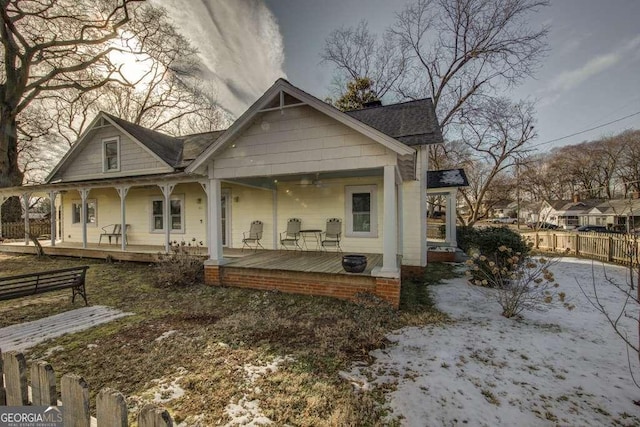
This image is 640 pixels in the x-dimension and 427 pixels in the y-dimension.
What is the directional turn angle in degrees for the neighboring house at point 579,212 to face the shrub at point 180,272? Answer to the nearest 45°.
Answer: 0° — it already faces it

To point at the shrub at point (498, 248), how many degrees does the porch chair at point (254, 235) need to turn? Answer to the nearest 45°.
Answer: approximately 90° to its left

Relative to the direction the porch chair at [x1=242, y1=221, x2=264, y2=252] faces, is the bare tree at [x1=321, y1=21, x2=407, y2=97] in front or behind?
behind

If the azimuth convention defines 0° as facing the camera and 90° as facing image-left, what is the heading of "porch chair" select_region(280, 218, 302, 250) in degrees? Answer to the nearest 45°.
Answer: approximately 45°

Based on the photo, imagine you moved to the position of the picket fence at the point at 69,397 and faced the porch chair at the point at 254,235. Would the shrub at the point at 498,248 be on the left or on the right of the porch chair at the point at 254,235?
right

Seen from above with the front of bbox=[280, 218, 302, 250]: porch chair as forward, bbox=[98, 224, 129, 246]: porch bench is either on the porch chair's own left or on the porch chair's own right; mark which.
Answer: on the porch chair's own right

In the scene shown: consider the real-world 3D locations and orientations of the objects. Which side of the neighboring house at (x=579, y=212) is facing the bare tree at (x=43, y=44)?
front

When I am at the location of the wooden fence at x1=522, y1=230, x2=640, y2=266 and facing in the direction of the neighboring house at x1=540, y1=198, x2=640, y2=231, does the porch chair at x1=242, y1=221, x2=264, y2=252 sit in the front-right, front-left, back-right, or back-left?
back-left

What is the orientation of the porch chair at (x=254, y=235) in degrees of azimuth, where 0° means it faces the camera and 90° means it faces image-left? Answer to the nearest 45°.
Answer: approximately 45°

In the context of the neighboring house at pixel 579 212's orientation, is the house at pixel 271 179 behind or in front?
in front

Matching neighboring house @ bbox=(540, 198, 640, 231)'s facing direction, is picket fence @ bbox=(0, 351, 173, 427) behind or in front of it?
in front
